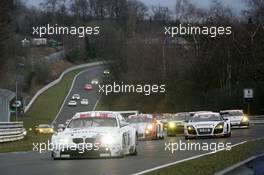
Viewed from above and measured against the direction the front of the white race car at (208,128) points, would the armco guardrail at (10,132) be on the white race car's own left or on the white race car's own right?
on the white race car's own right

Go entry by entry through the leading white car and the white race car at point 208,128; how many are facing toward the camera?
2

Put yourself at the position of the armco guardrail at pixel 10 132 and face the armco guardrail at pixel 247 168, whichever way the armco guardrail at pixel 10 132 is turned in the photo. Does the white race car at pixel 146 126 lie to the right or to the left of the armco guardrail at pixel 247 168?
left

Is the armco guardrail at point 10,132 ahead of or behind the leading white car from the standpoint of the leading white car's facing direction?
behind

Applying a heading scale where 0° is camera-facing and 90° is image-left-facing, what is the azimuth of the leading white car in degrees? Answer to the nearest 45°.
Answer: approximately 0°

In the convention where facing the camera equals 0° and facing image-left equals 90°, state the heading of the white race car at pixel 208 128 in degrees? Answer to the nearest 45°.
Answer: approximately 0°

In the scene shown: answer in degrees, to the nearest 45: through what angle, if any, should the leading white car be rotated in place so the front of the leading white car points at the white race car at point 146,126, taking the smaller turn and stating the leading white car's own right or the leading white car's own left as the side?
approximately 180°
